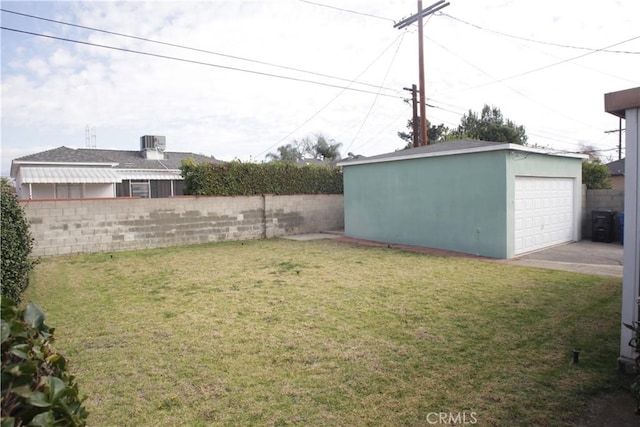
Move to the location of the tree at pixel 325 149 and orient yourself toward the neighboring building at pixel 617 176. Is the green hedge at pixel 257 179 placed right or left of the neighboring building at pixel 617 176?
right

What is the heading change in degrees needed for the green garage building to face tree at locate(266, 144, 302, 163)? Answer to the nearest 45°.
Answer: approximately 180°

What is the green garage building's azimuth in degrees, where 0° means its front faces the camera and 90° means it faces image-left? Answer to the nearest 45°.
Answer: approximately 315°

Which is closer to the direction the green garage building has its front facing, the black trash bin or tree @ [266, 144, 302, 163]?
the black trash bin

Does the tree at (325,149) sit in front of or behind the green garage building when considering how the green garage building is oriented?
behind

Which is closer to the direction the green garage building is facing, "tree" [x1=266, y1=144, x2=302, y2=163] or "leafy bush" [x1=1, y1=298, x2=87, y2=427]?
the leafy bush

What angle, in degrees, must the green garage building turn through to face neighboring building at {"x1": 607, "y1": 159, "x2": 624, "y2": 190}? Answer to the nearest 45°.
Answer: approximately 90° to its left

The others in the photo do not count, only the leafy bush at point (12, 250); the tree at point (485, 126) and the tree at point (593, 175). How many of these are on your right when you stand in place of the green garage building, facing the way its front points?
1

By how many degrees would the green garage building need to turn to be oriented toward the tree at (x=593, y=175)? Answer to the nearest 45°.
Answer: approximately 90° to its left

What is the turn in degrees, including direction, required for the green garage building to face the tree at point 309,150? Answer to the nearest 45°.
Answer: approximately 180°

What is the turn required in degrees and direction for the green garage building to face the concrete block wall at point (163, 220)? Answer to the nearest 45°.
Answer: approximately 135° to its right

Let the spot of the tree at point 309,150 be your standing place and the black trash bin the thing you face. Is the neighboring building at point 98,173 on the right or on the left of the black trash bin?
right

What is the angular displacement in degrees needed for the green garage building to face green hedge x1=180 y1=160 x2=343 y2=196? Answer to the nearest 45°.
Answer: approximately 135° to its right
